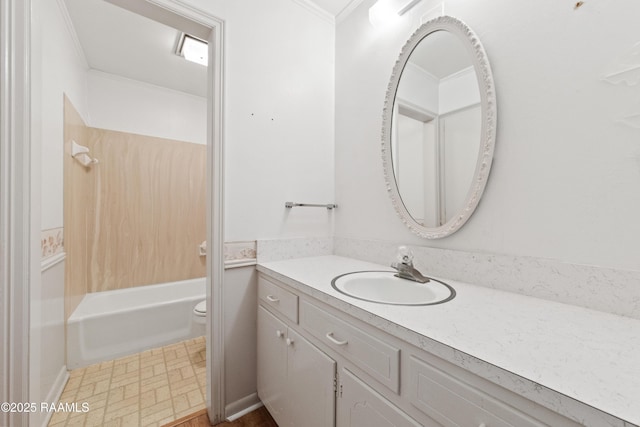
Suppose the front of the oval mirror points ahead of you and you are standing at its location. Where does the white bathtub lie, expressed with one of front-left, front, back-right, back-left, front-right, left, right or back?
front-right

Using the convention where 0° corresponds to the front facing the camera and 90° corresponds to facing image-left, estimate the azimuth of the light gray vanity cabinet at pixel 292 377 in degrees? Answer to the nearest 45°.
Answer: approximately 45°

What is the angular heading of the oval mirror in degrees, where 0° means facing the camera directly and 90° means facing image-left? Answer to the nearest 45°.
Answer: approximately 45°

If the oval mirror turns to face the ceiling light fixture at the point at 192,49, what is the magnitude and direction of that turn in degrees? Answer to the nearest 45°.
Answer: approximately 45° to its right

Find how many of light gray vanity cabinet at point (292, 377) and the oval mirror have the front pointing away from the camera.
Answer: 0

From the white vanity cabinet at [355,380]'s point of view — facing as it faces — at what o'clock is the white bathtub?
The white bathtub is roughly at 2 o'clock from the white vanity cabinet.

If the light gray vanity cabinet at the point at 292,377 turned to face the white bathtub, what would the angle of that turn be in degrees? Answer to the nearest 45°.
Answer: approximately 90° to its right
